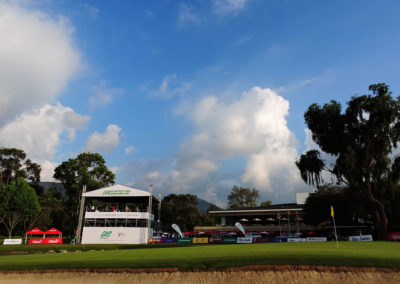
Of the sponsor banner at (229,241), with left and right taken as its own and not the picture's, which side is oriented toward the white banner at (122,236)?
right

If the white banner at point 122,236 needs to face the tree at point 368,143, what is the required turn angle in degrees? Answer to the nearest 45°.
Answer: approximately 45° to its left

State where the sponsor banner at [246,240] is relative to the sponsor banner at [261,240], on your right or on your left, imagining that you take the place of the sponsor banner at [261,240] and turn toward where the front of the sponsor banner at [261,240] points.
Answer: on your right

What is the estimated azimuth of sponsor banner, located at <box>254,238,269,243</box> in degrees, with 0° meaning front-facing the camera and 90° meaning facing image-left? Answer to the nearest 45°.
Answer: approximately 0°

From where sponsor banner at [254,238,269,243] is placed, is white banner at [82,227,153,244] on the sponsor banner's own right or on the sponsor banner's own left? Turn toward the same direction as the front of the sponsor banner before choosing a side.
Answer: on the sponsor banner's own right

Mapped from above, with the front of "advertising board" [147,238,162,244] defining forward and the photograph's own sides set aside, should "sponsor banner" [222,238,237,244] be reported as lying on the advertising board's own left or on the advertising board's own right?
on the advertising board's own left

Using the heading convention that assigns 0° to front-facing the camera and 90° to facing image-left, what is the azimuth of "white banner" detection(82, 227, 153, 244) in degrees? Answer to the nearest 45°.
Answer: approximately 0°

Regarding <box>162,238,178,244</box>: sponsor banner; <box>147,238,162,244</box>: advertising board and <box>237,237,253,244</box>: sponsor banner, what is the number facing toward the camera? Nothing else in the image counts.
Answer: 3
